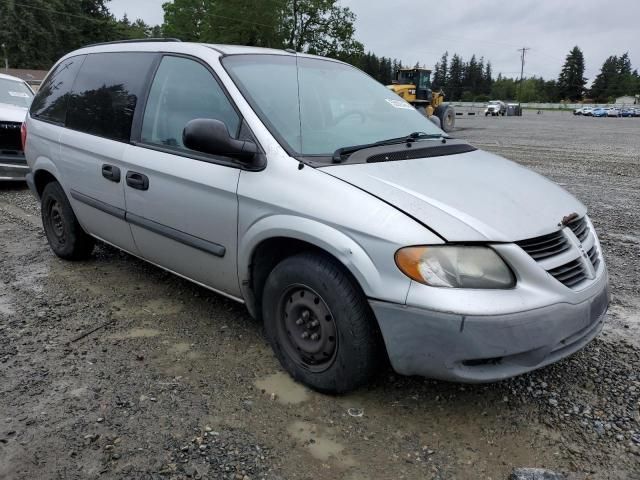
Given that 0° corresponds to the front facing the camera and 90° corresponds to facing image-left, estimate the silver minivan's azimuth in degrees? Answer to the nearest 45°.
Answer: approximately 315°

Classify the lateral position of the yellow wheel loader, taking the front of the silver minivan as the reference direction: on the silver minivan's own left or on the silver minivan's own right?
on the silver minivan's own left

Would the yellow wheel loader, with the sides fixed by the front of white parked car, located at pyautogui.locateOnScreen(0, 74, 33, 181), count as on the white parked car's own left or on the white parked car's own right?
on the white parked car's own left

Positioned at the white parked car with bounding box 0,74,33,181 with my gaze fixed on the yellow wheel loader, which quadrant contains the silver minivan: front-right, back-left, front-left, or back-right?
back-right

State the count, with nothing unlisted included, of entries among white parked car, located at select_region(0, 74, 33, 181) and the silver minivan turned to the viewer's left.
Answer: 0

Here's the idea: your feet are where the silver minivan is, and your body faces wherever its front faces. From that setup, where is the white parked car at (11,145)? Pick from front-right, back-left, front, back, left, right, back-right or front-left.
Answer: back

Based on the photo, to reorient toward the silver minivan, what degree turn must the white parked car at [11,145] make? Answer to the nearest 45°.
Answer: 0° — it already faces it

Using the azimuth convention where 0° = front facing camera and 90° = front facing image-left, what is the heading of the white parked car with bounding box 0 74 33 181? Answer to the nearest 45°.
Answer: approximately 0°

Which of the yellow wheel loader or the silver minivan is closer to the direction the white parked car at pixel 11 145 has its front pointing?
the silver minivan
